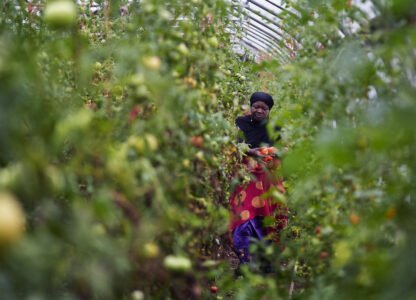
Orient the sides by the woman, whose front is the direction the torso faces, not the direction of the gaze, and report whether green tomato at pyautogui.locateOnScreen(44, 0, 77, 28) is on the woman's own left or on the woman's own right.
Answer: on the woman's own right

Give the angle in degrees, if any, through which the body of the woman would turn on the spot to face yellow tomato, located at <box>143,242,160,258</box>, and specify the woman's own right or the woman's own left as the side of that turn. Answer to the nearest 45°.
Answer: approximately 45° to the woman's own right

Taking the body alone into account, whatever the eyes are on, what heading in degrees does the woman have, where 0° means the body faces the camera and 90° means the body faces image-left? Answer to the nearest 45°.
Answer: approximately 315°
